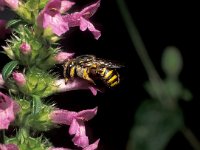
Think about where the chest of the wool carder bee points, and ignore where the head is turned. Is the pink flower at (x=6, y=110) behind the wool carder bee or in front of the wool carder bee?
in front

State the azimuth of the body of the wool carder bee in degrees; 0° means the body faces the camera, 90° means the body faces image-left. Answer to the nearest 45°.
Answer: approximately 90°
